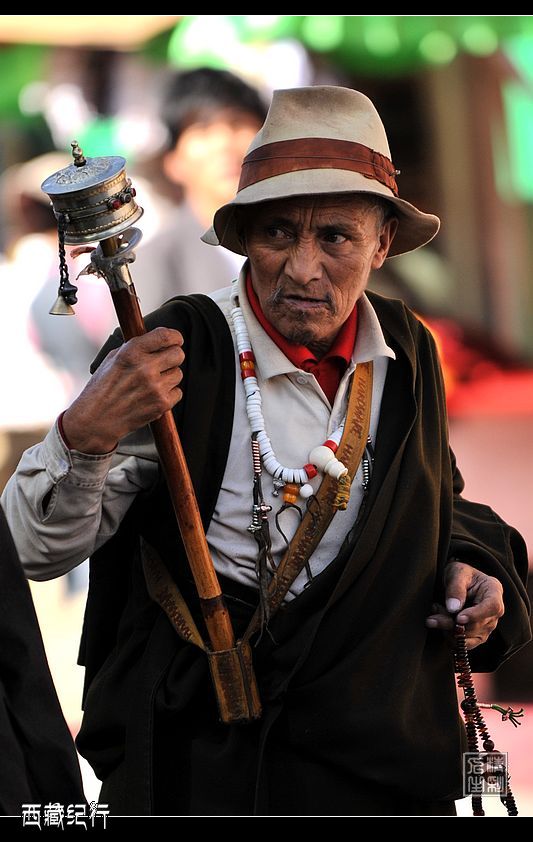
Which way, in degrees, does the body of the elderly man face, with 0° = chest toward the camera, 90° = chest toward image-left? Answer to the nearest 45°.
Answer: approximately 0°

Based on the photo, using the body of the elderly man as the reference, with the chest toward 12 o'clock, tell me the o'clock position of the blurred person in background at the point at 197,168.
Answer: The blurred person in background is roughly at 6 o'clock from the elderly man.

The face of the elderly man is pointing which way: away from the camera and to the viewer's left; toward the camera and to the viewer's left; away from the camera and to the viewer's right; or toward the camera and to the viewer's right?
toward the camera and to the viewer's left
